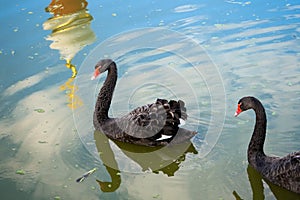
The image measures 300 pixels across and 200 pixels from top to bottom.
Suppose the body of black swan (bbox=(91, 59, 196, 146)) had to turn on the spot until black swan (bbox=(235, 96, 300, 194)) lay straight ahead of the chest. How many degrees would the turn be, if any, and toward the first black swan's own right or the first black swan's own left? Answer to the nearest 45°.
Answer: approximately 135° to the first black swan's own left

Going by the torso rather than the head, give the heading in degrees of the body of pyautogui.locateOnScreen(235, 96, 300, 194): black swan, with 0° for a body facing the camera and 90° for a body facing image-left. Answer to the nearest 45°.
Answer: approximately 90°

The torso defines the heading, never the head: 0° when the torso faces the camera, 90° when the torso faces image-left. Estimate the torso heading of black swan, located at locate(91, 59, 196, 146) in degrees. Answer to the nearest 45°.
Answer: approximately 90°

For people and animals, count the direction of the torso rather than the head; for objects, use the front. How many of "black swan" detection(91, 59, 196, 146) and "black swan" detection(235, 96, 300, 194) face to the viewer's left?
2

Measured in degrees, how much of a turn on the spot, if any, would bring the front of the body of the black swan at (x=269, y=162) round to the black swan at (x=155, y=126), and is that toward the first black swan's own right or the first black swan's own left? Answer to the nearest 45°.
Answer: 0° — it already faces it
